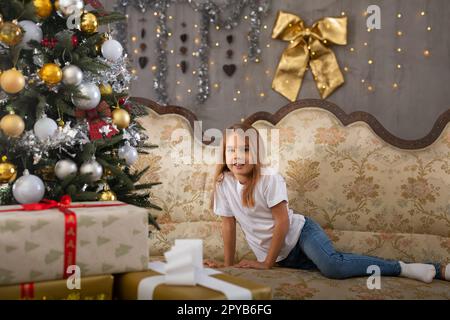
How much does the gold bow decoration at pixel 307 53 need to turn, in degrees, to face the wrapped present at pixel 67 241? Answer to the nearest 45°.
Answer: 0° — it already faces it

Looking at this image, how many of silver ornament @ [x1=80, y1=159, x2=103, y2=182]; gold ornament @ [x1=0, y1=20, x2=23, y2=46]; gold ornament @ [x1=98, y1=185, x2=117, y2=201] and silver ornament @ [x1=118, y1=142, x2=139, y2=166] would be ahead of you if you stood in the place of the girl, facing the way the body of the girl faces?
4

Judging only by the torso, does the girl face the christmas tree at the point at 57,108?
yes

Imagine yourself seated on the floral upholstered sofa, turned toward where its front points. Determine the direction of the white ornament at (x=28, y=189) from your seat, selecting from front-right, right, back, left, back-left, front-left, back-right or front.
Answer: front-right

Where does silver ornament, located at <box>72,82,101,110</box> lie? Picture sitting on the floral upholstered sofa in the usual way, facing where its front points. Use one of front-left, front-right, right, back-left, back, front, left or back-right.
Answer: front-right

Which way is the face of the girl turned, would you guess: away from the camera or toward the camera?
toward the camera

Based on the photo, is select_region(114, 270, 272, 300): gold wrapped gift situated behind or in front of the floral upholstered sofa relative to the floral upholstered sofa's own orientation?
in front

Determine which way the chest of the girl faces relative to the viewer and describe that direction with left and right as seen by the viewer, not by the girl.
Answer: facing the viewer and to the left of the viewer

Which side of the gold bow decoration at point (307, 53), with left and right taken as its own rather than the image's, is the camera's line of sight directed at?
front

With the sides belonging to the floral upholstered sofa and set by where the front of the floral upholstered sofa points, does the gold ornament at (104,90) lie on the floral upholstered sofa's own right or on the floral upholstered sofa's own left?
on the floral upholstered sofa's own right

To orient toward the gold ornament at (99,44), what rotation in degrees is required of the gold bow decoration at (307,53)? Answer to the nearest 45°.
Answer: approximately 45° to its right

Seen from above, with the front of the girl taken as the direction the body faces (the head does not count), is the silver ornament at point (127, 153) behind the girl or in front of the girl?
in front

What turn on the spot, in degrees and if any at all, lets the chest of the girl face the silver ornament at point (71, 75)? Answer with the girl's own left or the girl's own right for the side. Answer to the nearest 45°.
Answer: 0° — they already face it

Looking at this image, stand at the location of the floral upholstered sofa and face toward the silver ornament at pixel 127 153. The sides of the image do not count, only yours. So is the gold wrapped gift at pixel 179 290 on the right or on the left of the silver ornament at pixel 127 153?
left

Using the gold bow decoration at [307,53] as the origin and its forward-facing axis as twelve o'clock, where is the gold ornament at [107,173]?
The gold ornament is roughly at 1 o'clock from the gold bow decoration.

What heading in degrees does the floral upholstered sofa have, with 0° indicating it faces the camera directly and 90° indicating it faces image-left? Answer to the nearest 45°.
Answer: approximately 0°

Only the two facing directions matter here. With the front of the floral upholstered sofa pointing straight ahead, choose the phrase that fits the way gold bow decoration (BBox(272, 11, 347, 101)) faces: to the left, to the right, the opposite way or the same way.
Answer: the same way

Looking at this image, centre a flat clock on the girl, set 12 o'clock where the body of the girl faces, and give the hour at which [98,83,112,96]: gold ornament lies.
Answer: The gold ornament is roughly at 12 o'clock from the girl.

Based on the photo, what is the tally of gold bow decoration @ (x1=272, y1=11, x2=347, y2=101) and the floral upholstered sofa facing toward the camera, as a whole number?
2
